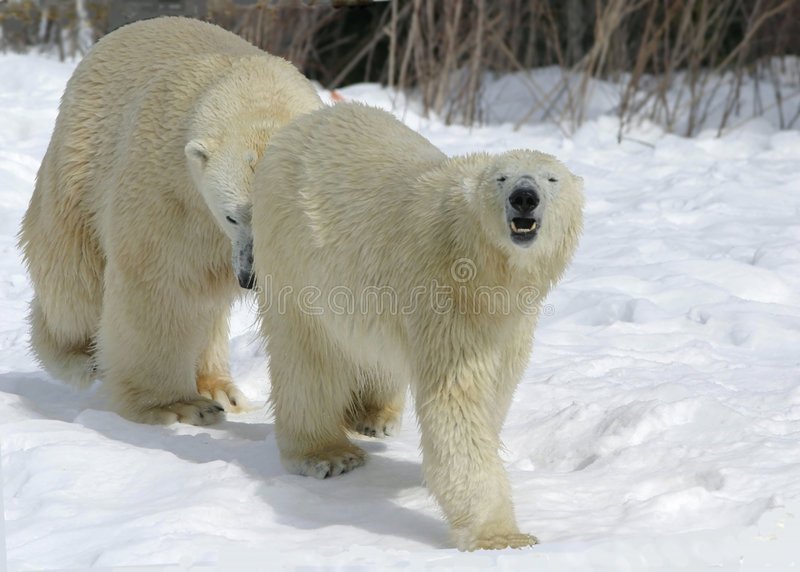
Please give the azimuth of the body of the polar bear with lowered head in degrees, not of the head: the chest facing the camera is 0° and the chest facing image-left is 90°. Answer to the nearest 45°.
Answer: approximately 315°

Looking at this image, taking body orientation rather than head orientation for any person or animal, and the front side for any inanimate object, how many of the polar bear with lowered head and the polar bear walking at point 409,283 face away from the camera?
0

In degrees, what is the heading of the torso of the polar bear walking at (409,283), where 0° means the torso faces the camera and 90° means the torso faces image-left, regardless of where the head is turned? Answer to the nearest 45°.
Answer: approximately 315°

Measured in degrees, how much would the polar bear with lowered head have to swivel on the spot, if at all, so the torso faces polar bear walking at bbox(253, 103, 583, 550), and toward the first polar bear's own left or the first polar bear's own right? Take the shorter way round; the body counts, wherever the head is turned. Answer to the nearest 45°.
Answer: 0° — it already faces it

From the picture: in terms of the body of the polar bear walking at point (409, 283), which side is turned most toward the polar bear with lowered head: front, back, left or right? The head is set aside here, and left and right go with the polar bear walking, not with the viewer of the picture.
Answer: back
